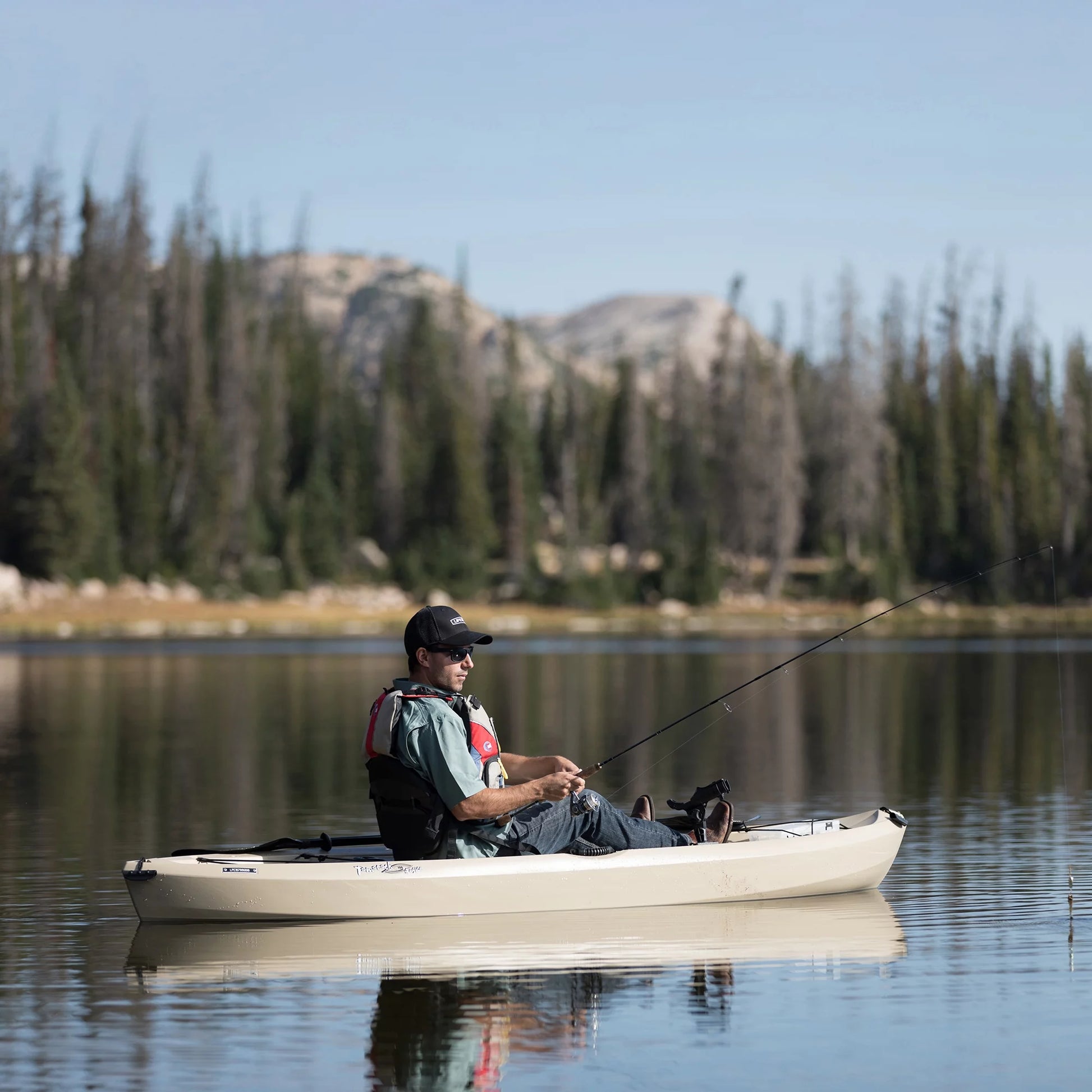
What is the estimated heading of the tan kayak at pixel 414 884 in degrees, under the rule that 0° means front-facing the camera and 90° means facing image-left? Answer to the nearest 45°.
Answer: approximately 270°

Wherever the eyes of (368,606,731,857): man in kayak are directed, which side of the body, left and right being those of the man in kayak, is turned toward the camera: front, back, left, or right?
right

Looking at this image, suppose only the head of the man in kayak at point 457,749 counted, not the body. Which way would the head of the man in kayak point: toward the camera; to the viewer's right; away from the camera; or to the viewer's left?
to the viewer's right
